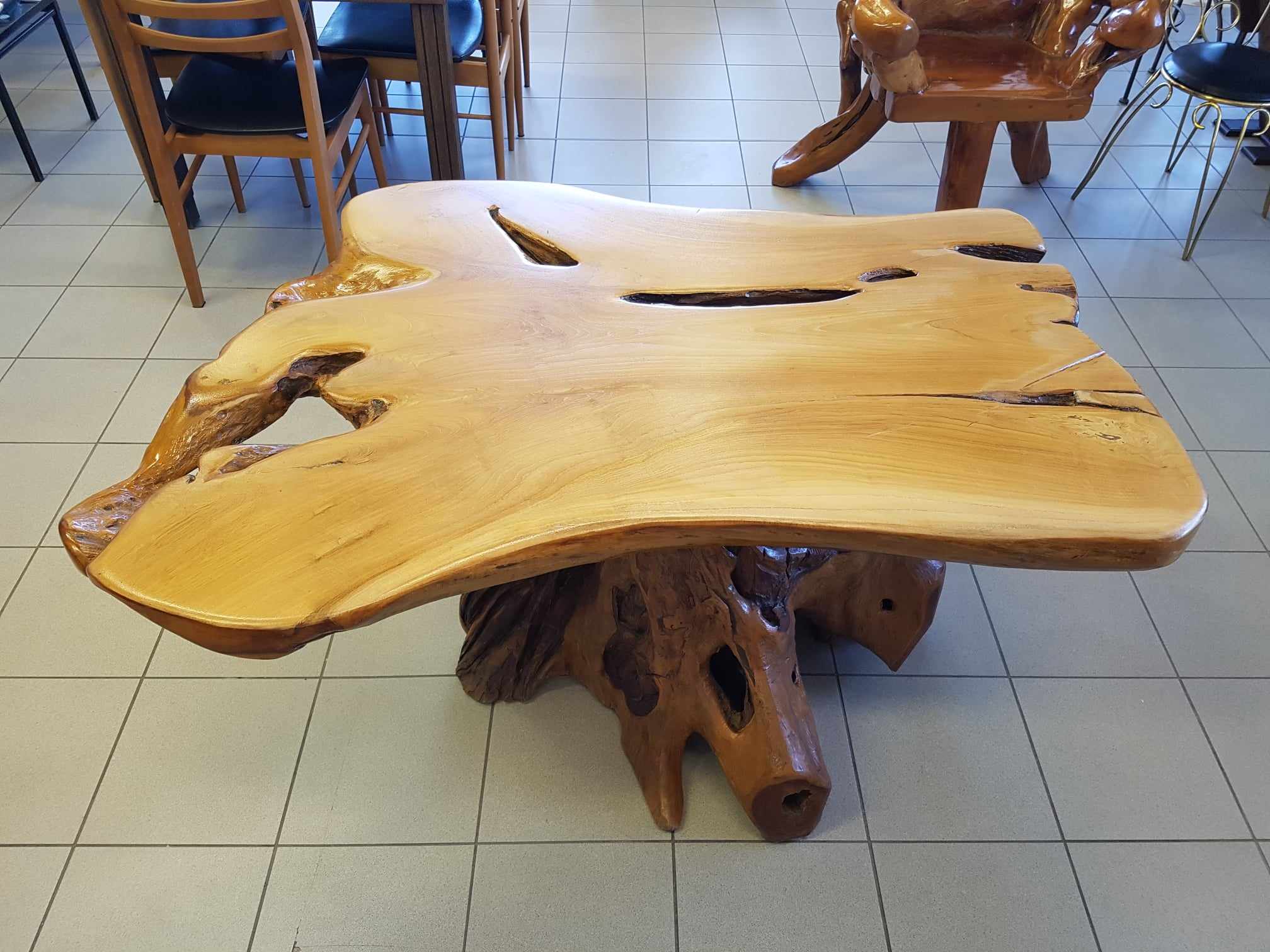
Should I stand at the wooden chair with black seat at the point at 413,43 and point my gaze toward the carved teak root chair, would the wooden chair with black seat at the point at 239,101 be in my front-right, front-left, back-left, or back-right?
back-right

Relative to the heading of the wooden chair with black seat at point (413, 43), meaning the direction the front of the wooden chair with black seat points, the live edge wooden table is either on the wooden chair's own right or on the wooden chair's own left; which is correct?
on the wooden chair's own left

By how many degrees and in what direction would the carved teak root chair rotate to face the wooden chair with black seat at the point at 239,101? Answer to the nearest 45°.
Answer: approximately 45° to its right

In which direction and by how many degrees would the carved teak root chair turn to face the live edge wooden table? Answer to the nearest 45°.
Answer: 0° — it already faces it
